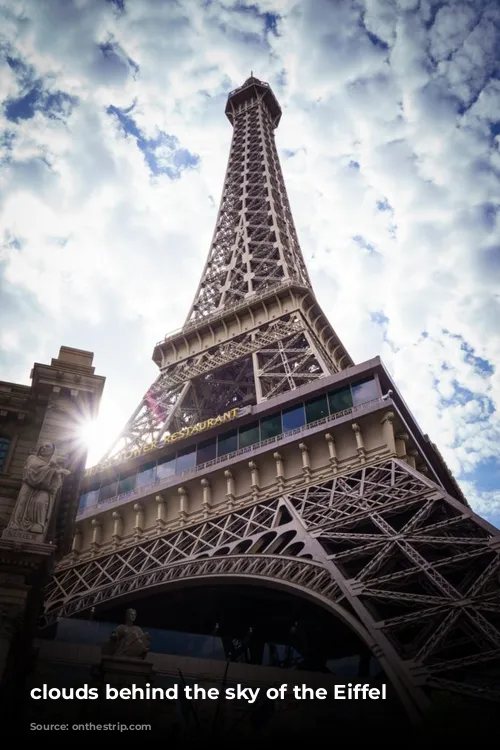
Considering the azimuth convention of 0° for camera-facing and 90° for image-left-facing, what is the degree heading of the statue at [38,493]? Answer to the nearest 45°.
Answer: approximately 315°

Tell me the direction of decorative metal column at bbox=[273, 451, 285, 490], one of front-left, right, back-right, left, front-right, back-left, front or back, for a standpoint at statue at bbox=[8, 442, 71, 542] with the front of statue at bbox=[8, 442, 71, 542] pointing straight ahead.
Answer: left
